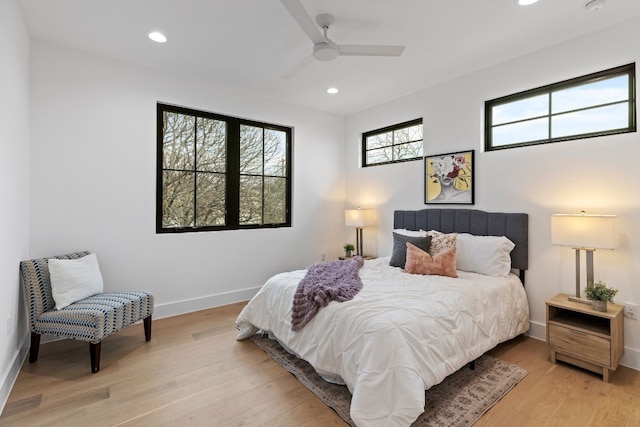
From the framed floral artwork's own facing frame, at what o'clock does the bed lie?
The bed is roughly at 11 o'clock from the framed floral artwork.

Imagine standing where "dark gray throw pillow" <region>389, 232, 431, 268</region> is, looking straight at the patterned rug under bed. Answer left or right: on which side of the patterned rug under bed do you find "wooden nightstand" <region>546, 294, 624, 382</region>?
left

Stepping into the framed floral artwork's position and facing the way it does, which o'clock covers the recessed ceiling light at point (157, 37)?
The recessed ceiling light is roughly at 12 o'clock from the framed floral artwork.

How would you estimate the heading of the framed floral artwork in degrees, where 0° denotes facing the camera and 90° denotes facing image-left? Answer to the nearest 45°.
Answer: approximately 45°

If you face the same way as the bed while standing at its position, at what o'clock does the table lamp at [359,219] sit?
The table lamp is roughly at 4 o'clock from the bed.

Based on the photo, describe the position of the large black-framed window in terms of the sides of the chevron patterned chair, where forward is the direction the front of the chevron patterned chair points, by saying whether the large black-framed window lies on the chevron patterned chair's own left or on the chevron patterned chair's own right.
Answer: on the chevron patterned chair's own left

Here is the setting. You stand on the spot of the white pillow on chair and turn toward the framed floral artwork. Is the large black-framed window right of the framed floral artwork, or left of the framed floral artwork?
left

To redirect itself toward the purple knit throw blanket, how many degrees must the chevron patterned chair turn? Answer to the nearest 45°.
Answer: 0° — it already faces it
